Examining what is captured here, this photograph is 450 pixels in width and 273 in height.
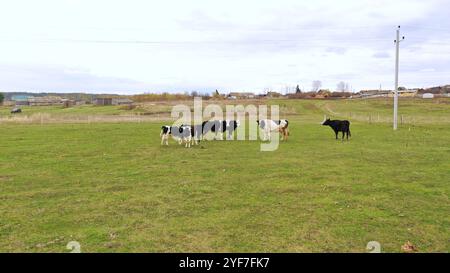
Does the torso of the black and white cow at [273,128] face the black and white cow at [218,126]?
yes

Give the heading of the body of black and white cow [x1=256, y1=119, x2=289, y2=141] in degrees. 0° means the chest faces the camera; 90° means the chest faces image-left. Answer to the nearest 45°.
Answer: approximately 90°
